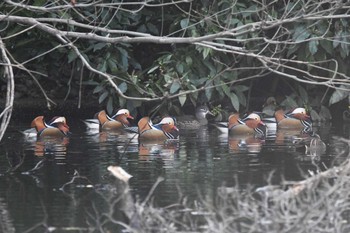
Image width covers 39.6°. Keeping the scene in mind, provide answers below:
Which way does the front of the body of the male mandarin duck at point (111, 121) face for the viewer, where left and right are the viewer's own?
facing to the right of the viewer

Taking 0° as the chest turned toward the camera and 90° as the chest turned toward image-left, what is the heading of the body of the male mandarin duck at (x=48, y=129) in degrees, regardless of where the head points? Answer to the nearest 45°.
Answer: approximately 270°

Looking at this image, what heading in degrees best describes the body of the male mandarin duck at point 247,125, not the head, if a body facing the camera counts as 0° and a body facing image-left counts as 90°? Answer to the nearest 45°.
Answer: approximately 270°

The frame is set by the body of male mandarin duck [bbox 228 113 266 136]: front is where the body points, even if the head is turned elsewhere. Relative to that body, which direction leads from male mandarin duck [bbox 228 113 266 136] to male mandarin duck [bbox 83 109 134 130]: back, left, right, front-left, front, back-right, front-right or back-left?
back

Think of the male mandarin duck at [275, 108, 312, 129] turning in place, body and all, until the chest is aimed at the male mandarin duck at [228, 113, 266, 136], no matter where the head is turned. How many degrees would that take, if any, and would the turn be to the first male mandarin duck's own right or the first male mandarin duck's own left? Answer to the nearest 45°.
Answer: approximately 135° to the first male mandarin duck's own right

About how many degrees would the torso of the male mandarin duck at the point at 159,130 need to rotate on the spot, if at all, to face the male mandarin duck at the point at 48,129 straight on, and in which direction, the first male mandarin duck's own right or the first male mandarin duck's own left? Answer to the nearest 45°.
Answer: approximately 180°

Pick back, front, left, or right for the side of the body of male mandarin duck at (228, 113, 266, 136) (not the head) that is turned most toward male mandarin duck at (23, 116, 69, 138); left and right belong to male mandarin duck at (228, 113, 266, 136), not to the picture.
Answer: back

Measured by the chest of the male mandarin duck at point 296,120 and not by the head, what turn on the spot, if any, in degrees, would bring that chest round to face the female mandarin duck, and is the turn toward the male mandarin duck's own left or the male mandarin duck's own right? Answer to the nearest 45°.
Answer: approximately 180°
